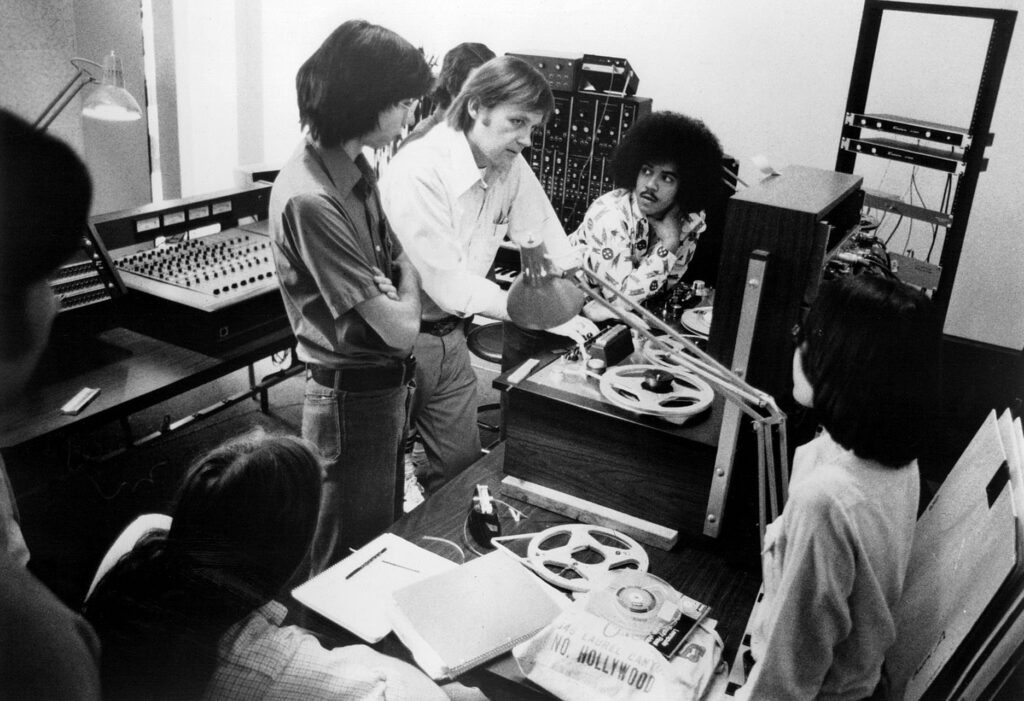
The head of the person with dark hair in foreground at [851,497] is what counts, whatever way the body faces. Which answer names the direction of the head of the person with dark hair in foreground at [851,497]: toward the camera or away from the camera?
away from the camera

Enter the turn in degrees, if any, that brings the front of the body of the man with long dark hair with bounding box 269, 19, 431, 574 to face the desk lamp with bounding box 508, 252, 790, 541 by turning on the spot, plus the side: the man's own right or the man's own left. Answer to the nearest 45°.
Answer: approximately 45° to the man's own right

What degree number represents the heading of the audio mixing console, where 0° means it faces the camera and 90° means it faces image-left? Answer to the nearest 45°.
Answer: approximately 315°

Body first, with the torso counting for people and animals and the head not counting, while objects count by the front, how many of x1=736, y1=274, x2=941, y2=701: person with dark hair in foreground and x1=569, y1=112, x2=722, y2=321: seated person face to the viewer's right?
0

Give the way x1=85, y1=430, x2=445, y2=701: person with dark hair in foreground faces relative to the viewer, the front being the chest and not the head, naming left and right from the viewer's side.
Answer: facing away from the viewer and to the right of the viewer

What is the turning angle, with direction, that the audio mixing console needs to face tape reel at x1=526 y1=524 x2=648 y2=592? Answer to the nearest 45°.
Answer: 0° — it already faces it

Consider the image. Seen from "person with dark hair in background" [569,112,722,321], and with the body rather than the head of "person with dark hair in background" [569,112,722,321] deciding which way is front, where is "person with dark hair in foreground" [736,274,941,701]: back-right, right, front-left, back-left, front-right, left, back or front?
front-left

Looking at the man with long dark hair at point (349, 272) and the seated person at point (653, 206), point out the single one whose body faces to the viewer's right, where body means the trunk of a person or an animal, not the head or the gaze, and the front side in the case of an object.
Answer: the man with long dark hair

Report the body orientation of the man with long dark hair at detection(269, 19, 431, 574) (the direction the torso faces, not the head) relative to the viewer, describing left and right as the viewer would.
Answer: facing to the right of the viewer

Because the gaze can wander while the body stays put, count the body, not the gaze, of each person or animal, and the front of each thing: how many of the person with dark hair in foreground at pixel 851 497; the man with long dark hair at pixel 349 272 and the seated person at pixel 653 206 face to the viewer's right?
1

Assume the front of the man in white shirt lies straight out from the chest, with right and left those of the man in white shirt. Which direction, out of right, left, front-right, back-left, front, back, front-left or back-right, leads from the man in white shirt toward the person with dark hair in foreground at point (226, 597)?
front-right

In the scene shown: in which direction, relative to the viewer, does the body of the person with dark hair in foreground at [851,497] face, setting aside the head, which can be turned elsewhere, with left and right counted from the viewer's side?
facing away from the viewer and to the left of the viewer
